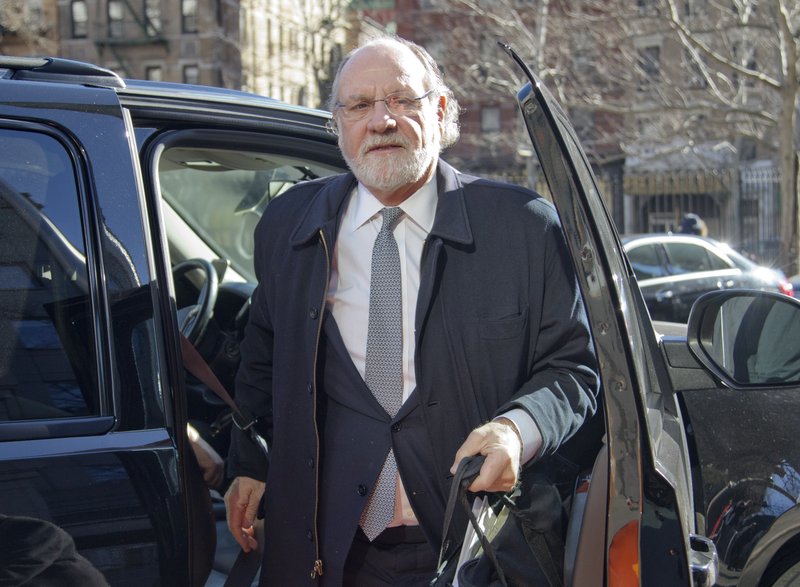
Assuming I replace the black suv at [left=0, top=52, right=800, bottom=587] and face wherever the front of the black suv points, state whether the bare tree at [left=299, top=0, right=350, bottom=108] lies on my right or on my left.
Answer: on my left

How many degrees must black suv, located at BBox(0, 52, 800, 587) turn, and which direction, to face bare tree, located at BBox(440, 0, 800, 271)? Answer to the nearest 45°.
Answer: approximately 45° to its left

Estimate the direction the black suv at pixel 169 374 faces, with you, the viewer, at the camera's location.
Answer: facing away from the viewer and to the right of the viewer

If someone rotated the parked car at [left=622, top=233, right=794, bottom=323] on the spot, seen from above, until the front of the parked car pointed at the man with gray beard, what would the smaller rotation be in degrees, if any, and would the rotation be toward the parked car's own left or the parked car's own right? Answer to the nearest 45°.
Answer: approximately 90° to the parked car's own left

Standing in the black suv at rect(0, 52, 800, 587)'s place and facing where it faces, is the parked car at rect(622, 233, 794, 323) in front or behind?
in front

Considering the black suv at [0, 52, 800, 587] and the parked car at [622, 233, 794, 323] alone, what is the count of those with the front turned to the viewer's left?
1

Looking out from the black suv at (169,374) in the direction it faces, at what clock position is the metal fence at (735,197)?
The metal fence is roughly at 11 o'clock from the black suv.

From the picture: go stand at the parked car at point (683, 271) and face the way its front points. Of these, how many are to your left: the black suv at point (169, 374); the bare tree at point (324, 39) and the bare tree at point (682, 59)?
1

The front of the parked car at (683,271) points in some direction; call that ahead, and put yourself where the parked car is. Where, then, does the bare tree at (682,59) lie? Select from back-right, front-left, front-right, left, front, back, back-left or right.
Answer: right

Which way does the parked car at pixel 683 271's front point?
to the viewer's left
